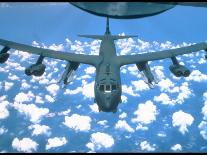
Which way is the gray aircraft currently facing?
toward the camera

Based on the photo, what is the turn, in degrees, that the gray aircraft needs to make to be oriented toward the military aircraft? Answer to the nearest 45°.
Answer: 0° — it already faces it
